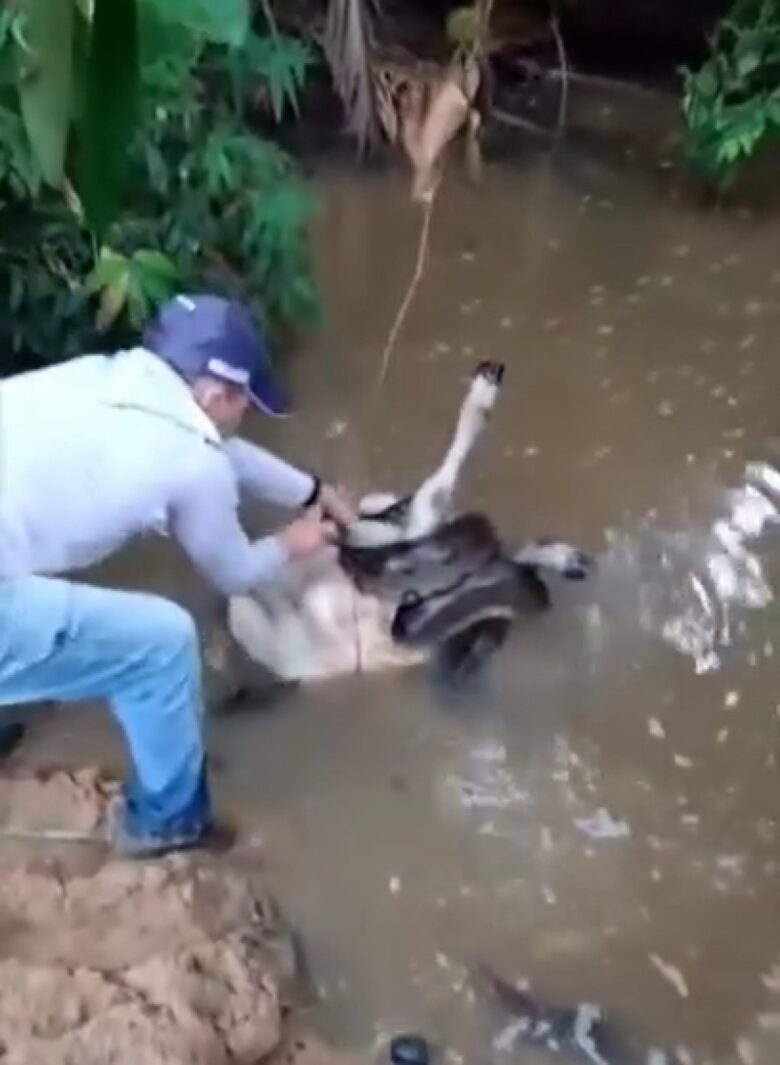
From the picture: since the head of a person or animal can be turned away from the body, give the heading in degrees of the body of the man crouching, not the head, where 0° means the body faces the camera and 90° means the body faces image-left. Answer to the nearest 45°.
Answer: approximately 270°

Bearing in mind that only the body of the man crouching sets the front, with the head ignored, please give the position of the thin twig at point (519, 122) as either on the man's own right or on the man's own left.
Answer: on the man's own left

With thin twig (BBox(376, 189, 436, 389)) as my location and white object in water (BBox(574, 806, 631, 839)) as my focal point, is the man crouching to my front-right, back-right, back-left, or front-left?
front-right

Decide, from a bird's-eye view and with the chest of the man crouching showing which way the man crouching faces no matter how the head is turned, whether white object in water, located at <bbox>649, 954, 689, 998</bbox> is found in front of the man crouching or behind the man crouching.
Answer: in front

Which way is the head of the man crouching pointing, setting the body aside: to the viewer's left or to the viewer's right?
to the viewer's right

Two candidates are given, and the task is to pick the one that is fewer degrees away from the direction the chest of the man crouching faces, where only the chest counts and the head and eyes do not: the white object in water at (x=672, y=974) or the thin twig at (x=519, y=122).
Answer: the white object in water

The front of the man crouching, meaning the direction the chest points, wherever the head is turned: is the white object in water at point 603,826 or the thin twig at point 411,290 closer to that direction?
the white object in water

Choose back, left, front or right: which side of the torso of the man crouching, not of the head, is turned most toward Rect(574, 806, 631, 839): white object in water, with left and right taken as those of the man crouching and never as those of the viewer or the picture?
front
